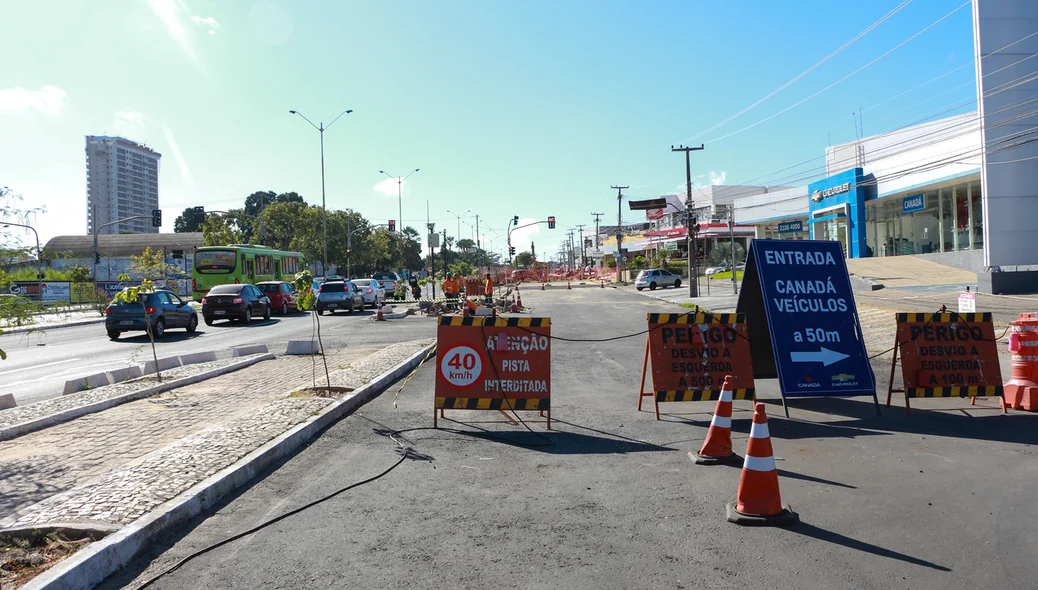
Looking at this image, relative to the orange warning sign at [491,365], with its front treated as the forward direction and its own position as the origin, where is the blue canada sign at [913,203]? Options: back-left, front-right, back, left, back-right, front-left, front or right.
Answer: back-left

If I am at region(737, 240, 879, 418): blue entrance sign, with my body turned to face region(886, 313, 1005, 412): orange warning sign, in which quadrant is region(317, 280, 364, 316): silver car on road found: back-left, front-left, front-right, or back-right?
back-left

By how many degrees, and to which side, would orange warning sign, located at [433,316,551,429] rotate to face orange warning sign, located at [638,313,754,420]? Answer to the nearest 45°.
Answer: approximately 90° to its left

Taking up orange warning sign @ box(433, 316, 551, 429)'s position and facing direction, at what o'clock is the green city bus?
The green city bus is roughly at 5 o'clock from the orange warning sign.

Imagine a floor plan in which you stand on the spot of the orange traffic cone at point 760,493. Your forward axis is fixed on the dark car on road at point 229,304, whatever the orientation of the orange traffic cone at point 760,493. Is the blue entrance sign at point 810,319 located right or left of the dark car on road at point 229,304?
right

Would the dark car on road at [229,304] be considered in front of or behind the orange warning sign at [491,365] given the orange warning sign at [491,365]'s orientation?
behind

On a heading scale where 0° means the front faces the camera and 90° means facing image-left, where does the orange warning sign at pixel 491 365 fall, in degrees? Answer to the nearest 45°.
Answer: approximately 0°

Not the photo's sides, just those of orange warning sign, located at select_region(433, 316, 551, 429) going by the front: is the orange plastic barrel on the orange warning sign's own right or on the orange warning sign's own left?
on the orange warning sign's own left
